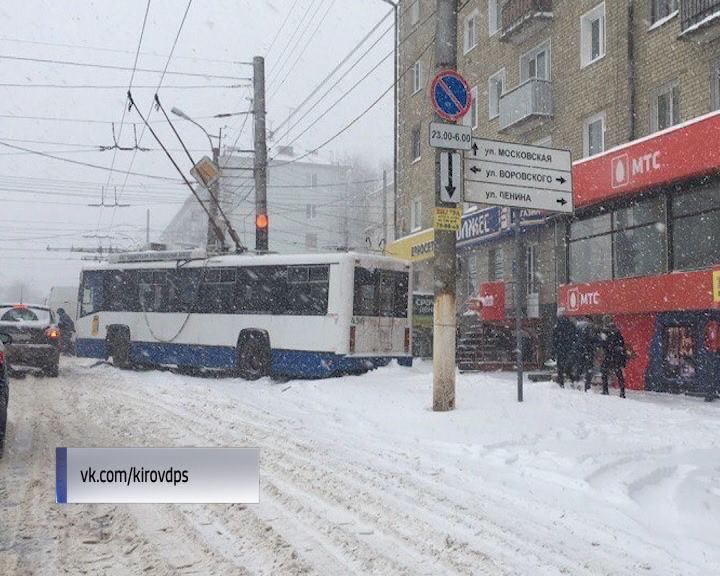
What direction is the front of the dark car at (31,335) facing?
away from the camera

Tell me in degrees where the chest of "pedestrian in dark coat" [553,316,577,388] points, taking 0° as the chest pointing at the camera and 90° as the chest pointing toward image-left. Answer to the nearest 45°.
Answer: approximately 180°

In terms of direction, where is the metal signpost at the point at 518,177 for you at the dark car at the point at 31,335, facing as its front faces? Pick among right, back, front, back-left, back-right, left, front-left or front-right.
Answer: back-right

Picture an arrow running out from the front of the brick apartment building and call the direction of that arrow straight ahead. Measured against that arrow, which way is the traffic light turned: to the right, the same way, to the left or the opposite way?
to the left

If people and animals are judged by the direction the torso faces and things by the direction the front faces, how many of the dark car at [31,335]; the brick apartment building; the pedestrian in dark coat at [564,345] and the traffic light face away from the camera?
2

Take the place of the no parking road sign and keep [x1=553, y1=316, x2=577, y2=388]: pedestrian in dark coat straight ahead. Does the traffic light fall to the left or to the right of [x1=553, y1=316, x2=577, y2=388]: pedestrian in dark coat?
left

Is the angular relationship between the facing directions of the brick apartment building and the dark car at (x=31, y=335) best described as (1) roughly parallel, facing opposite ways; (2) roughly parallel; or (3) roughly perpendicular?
roughly perpendicular

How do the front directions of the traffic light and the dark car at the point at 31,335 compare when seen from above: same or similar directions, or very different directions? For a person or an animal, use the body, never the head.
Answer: very different directions
